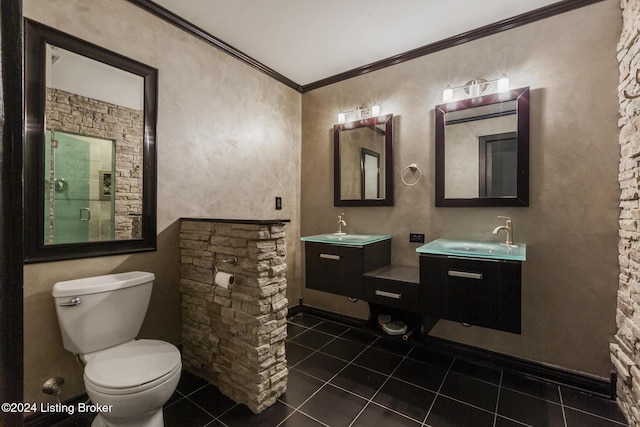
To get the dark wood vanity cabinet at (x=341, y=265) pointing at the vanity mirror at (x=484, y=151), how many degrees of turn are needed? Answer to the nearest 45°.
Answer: approximately 135° to its left

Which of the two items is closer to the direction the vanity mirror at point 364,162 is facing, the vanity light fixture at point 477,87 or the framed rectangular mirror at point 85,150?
the framed rectangular mirror

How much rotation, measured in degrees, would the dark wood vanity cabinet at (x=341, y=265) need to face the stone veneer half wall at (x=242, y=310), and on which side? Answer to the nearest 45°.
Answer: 0° — it already faces it

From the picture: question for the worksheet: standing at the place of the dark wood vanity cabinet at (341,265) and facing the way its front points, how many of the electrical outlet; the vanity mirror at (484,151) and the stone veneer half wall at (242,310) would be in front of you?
1

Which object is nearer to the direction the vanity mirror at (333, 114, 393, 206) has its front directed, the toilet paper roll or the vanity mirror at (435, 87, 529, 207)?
the toilet paper roll

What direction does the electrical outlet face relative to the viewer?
toward the camera

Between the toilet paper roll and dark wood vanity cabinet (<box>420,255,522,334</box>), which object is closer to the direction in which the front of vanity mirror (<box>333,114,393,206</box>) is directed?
the toilet paper roll

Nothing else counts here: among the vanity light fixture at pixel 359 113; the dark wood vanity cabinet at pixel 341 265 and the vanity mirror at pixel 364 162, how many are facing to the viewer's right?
0

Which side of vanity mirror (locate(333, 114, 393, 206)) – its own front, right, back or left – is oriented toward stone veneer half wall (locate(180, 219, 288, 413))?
front

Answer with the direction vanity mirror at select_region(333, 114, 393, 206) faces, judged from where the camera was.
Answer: facing the viewer and to the left of the viewer

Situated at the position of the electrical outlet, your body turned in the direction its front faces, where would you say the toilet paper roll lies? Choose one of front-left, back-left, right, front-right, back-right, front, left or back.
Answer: front-right
